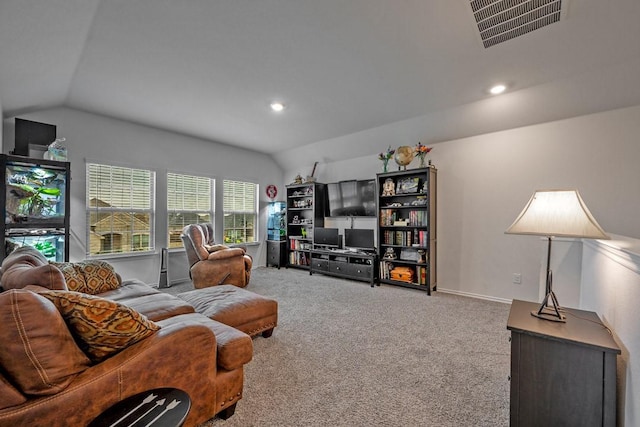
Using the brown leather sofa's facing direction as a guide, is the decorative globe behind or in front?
in front

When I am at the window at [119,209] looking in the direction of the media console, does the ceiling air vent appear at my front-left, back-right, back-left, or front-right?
front-right

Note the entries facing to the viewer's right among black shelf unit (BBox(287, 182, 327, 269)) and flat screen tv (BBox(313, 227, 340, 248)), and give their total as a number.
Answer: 0

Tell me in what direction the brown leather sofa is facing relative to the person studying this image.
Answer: facing to the right of the viewer

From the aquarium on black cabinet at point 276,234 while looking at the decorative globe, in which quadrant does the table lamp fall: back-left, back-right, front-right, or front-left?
front-right

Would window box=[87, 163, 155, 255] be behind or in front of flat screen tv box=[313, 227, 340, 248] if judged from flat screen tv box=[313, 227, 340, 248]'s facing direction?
in front

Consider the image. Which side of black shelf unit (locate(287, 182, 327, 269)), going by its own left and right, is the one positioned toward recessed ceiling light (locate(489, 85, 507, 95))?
left

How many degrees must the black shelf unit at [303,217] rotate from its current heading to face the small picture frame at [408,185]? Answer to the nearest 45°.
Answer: approximately 90° to its left

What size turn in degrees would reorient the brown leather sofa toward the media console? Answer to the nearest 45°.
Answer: approximately 45° to its left

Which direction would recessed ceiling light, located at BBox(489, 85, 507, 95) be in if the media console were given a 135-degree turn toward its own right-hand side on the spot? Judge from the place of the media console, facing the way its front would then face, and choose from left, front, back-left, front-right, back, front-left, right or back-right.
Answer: back-right
